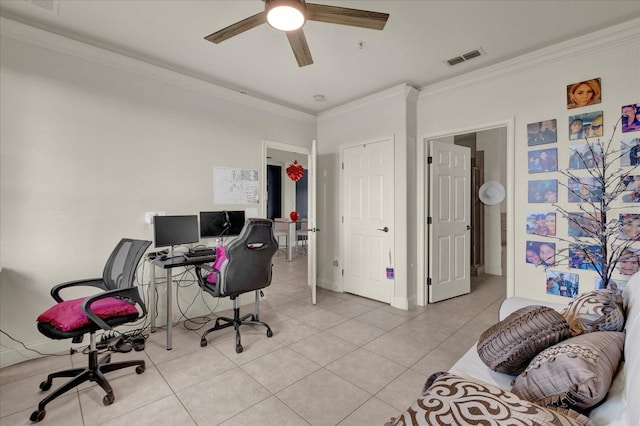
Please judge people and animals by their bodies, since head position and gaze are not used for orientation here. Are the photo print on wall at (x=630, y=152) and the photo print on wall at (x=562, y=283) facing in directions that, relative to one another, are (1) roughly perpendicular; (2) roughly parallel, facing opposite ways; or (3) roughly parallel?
roughly parallel

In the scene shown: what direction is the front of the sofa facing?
to the viewer's left

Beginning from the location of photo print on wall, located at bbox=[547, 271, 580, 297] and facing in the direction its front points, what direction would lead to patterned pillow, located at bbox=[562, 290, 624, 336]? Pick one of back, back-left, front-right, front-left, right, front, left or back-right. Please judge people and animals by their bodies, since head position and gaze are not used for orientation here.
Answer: front

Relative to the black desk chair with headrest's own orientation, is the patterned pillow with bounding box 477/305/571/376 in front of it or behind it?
behind

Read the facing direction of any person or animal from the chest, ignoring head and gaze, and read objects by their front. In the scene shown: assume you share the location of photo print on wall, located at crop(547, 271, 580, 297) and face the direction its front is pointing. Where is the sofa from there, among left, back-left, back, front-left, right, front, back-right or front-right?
front

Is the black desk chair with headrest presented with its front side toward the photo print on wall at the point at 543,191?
no

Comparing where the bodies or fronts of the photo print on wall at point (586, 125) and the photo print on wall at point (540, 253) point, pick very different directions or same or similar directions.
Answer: same or similar directions

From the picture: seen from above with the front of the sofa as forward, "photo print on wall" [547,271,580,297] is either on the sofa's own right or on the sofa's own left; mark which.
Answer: on the sofa's own right

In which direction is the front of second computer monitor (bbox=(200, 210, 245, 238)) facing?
toward the camera

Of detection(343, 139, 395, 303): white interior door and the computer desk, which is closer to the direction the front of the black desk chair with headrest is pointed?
the computer desk

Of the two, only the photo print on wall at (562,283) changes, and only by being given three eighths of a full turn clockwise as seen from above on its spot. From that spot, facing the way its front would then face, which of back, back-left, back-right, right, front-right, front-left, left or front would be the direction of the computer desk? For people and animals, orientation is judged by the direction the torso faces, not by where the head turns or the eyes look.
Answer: left

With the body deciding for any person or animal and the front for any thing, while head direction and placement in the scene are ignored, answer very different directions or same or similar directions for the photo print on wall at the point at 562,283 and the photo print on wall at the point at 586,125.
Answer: same or similar directions
